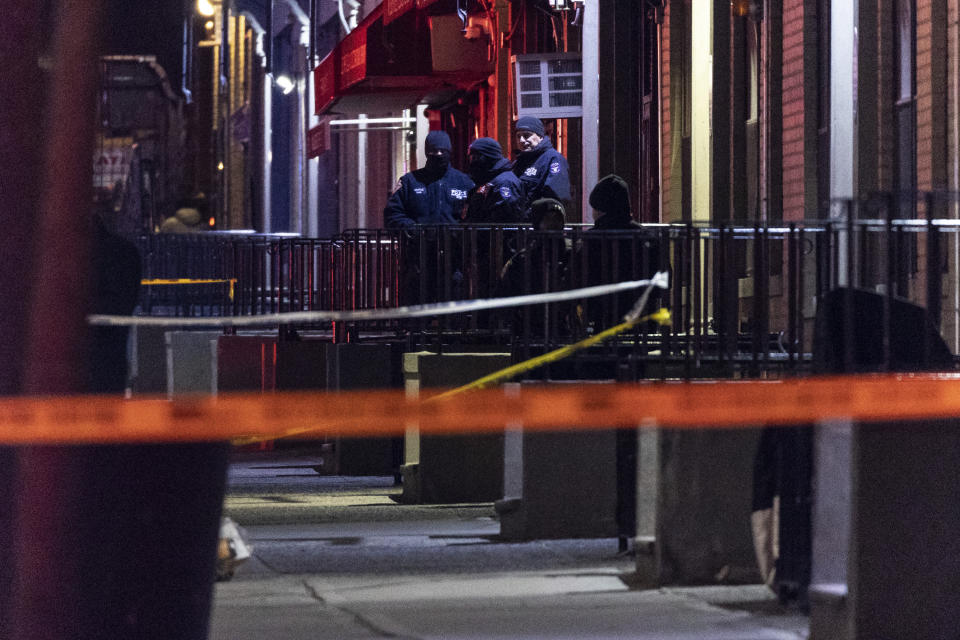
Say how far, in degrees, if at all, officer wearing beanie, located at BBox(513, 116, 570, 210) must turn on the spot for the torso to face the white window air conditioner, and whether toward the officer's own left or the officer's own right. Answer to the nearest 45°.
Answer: approximately 135° to the officer's own right

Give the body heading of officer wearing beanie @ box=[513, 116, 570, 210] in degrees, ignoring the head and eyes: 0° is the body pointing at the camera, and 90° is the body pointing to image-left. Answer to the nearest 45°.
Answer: approximately 45°

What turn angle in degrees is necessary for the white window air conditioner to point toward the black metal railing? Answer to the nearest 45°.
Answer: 0° — it already faces it

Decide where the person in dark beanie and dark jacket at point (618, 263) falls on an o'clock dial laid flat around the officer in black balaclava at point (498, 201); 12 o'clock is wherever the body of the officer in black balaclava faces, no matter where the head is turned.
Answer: The person in dark beanie and dark jacket is roughly at 10 o'clock from the officer in black balaclava.

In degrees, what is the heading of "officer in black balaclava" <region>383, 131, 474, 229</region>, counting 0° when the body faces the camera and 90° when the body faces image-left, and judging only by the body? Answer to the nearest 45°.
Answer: approximately 0°

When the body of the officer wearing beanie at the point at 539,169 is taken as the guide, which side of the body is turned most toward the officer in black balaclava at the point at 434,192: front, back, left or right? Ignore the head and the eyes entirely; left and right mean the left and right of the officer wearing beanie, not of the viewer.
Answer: right

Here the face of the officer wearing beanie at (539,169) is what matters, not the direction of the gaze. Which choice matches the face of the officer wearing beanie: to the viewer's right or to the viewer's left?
to the viewer's left

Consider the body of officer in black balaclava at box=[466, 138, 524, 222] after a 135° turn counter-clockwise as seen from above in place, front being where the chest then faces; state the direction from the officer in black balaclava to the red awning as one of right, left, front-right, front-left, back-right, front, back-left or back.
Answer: left

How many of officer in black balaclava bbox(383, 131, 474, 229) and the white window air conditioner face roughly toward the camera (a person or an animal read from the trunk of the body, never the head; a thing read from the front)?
2
